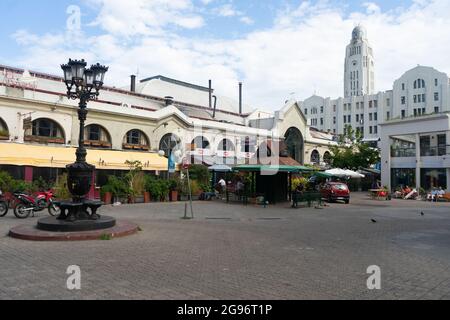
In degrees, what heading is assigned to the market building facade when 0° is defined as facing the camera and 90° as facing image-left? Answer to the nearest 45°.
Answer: approximately 315°

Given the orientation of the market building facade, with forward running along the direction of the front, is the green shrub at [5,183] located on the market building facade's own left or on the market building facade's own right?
on the market building facade's own right

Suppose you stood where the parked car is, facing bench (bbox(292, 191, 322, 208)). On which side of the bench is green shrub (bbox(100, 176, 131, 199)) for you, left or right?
right

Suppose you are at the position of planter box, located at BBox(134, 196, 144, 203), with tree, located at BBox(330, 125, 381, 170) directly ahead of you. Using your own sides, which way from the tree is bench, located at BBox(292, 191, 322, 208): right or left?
right

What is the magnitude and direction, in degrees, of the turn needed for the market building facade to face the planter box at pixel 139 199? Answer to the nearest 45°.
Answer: approximately 45° to its right

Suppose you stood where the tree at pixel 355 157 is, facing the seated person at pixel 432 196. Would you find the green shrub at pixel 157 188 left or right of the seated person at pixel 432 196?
right

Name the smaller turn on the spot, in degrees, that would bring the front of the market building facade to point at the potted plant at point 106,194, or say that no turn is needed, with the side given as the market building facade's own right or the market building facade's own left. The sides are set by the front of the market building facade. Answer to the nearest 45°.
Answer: approximately 45° to the market building facade's own right

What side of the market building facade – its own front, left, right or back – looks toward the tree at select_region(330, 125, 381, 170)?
left

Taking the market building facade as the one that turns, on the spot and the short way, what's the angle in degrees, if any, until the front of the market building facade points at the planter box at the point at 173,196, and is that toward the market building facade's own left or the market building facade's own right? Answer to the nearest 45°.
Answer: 0° — it already faces it
